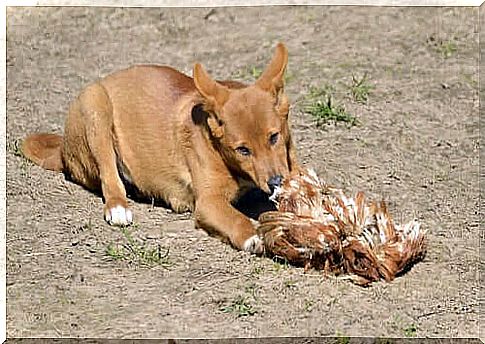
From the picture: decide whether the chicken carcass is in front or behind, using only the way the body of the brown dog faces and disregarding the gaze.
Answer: in front

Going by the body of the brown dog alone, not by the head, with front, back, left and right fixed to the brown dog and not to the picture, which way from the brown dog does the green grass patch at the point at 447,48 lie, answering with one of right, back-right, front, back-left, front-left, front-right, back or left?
left

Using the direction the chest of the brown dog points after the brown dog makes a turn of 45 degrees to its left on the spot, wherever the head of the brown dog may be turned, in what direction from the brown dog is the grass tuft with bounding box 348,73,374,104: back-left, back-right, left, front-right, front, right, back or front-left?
front-left

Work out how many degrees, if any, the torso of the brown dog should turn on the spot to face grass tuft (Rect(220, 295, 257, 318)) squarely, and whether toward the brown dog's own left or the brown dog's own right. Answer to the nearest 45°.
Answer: approximately 45° to the brown dog's own right

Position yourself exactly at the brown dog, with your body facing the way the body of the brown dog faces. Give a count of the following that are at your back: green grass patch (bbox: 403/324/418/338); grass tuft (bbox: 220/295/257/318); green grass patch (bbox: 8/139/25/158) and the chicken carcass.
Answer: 1

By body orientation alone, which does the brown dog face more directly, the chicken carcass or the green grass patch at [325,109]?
the chicken carcass

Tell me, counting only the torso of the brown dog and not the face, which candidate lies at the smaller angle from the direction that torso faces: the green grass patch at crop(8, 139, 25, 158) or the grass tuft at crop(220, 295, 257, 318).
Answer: the grass tuft

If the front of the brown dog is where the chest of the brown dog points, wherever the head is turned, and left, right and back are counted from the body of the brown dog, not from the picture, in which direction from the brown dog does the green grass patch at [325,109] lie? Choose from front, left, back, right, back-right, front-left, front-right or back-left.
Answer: left

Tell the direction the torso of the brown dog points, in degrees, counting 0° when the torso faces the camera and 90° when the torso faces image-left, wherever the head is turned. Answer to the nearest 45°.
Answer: approximately 315°
